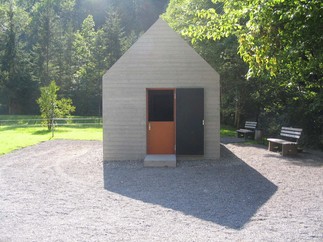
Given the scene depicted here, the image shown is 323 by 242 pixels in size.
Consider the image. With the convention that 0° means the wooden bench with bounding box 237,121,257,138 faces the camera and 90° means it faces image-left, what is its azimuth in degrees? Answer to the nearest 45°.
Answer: approximately 45°

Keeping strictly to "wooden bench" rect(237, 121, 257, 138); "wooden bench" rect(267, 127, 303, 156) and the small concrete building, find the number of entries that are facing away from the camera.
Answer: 0

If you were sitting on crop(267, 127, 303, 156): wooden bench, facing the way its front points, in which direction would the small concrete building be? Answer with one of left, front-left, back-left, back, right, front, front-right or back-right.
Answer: front

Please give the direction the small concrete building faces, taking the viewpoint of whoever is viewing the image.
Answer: facing the viewer

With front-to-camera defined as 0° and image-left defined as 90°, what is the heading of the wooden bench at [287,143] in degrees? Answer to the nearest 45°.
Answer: approximately 45°
